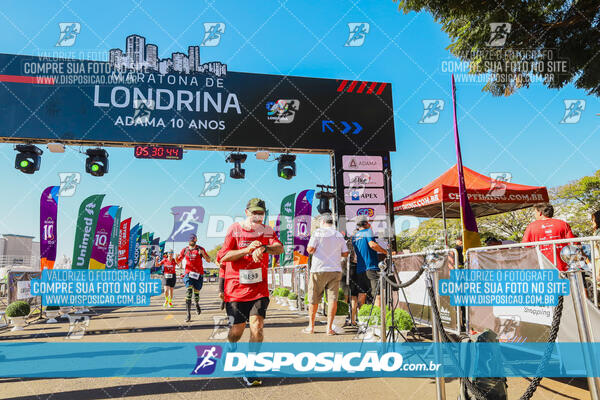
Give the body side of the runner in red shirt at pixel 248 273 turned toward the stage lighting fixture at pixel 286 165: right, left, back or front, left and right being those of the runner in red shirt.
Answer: back

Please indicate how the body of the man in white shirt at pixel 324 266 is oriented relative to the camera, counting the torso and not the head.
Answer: away from the camera

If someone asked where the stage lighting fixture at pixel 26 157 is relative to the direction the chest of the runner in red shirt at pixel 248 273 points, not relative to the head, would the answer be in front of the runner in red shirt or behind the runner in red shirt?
behind

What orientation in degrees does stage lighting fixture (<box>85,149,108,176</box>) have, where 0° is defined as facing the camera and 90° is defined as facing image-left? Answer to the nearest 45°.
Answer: approximately 0°

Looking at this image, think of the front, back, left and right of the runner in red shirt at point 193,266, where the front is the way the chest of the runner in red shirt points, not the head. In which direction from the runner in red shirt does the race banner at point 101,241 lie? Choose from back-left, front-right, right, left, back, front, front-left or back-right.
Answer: back-right

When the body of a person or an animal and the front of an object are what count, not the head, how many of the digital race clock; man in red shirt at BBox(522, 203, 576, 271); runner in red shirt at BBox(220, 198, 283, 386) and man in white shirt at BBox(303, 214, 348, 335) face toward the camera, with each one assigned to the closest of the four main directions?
2

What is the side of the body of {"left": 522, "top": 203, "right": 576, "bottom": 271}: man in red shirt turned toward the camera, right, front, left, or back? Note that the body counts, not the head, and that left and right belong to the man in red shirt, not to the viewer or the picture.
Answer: back

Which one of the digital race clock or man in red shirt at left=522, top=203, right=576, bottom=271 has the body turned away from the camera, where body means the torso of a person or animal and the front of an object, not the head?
the man in red shirt
